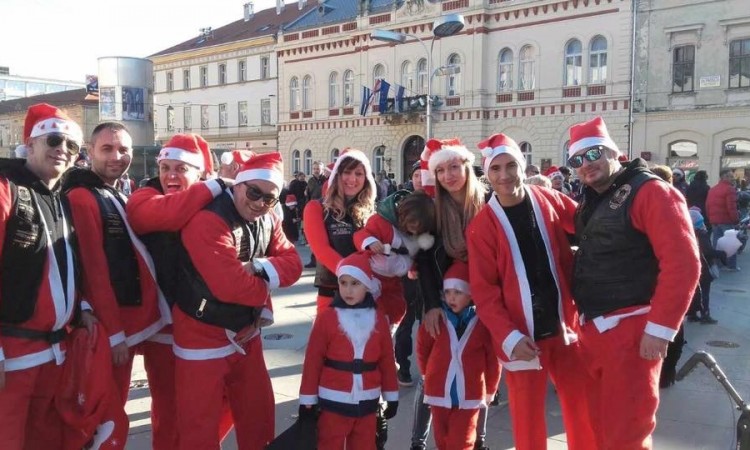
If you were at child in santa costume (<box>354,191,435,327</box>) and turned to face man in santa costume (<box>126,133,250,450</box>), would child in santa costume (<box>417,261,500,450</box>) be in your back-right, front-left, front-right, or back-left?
back-left

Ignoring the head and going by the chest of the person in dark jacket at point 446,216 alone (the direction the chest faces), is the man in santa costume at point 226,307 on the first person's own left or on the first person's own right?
on the first person's own right

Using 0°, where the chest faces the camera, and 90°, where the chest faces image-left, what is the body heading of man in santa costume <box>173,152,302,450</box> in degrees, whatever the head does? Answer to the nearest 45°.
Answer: approximately 315°

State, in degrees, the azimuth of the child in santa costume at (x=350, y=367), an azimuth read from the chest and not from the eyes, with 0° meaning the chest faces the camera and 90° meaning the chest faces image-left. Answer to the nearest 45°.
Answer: approximately 0°

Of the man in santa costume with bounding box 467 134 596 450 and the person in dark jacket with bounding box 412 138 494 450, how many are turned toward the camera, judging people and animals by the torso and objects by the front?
2
